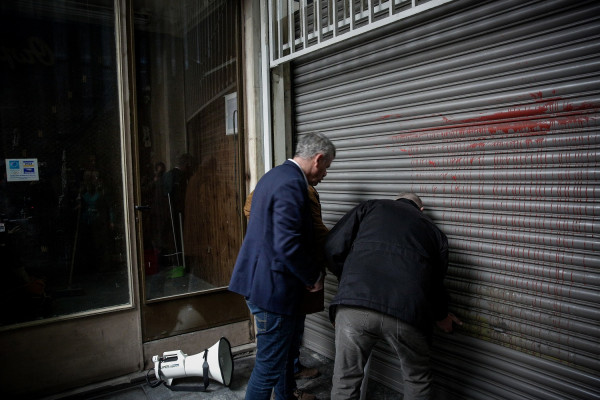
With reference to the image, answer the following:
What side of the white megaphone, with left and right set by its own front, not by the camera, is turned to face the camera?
right

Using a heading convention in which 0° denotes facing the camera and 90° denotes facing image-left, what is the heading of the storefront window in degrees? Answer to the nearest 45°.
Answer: approximately 315°

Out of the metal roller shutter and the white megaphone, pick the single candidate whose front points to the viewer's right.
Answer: the white megaphone

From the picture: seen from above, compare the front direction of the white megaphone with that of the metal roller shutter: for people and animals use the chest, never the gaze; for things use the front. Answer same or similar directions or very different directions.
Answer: very different directions

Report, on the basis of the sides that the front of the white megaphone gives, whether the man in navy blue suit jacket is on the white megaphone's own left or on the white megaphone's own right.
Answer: on the white megaphone's own right

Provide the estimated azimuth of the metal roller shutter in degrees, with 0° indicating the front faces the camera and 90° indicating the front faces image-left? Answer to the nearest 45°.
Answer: approximately 45°

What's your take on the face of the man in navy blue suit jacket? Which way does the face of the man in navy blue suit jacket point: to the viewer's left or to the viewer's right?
to the viewer's right

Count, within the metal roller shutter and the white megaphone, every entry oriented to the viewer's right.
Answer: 1
